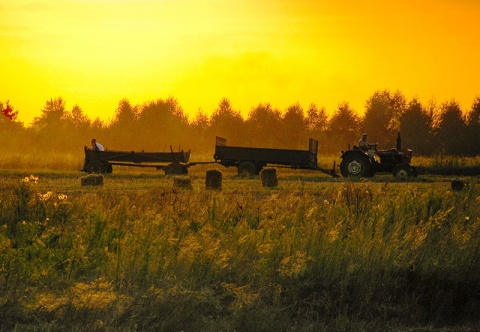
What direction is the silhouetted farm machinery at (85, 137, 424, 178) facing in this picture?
to the viewer's right

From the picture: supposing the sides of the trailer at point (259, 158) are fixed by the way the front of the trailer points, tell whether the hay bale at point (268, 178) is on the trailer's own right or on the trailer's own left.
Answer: on the trailer's own right

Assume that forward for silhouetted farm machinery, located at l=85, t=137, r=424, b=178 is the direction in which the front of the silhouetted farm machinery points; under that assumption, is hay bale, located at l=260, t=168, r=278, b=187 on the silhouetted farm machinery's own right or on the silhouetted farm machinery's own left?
on the silhouetted farm machinery's own right

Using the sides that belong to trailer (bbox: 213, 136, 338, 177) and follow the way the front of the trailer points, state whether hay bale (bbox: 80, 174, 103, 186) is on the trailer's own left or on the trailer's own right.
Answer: on the trailer's own right

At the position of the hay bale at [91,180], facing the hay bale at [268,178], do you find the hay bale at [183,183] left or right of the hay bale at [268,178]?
right

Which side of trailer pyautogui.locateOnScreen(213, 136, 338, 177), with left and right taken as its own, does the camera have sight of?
right

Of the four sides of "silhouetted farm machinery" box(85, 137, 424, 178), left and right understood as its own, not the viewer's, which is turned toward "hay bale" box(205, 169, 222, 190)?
right

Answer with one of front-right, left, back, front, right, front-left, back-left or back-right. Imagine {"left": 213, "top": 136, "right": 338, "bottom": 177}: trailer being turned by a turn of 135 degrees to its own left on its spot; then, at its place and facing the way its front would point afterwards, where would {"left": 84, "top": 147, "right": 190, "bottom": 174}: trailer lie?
front-left

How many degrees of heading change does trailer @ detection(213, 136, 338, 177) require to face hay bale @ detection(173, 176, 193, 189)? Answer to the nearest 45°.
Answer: approximately 90° to its right
